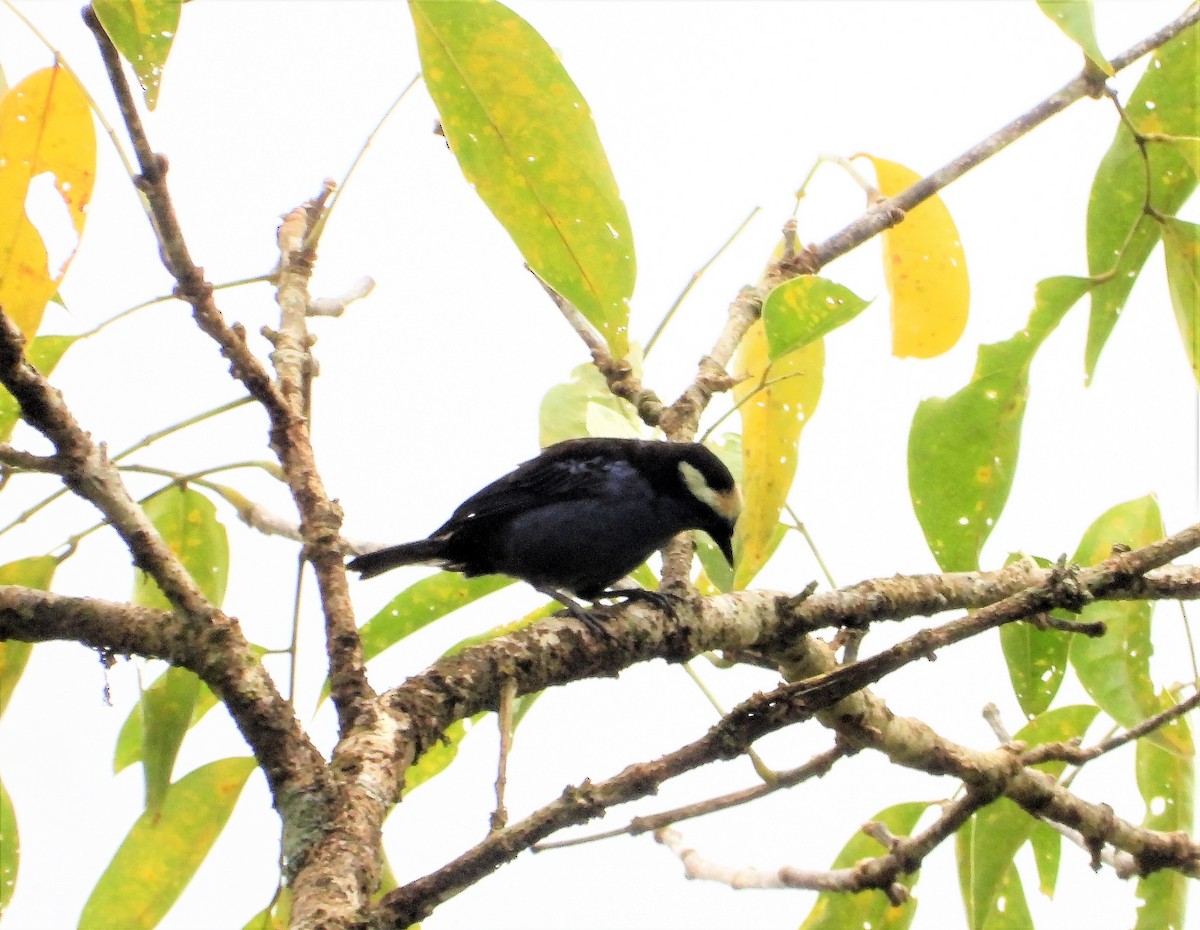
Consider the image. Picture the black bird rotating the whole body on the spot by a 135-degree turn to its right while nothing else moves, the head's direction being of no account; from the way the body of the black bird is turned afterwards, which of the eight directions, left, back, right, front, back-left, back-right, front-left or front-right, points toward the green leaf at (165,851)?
front

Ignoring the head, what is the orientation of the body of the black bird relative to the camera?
to the viewer's right

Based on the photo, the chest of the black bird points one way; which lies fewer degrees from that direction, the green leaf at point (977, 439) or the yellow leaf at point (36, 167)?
the green leaf
